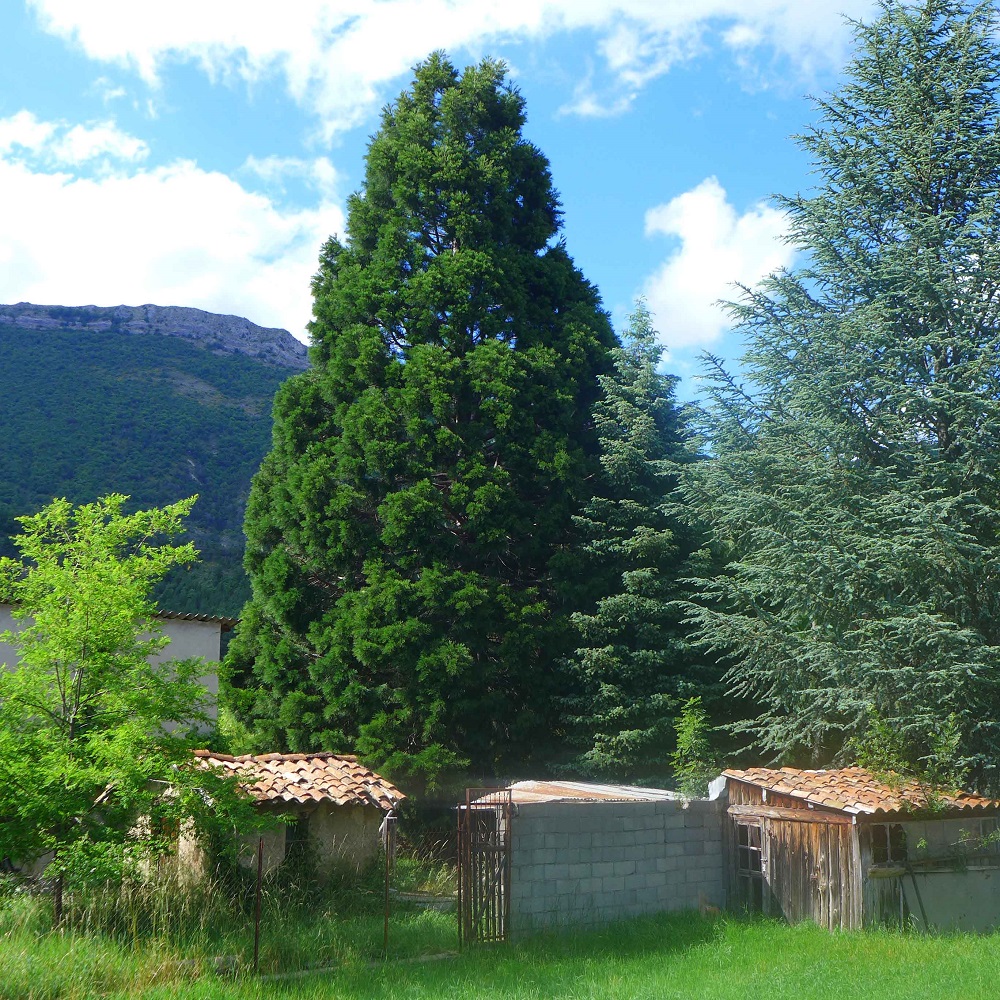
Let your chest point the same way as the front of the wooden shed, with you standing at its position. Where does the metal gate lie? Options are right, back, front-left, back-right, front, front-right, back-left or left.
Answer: front

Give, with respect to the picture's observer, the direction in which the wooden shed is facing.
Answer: facing the viewer and to the left of the viewer

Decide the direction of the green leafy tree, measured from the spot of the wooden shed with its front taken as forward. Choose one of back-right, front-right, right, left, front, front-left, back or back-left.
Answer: front

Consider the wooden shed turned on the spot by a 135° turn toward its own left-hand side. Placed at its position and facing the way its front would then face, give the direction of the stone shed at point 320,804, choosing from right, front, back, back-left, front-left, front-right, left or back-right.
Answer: back

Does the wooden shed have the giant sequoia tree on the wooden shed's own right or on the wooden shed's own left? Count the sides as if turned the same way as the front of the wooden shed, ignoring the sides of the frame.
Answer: on the wooden shed's own right

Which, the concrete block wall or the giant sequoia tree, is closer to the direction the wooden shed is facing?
the concrete block wall

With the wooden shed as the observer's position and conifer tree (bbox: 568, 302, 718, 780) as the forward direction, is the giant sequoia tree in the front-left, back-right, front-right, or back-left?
front-left

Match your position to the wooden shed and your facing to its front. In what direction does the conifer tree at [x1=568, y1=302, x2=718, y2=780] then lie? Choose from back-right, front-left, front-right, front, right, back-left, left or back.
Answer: right

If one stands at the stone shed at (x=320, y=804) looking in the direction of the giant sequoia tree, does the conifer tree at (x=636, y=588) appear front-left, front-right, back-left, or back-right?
front-right
